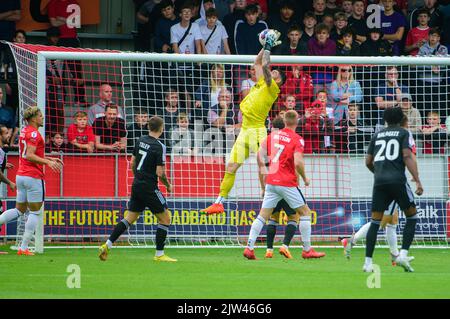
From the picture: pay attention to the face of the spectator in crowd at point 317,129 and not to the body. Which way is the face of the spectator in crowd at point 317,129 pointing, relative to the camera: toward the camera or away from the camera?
toward the camera

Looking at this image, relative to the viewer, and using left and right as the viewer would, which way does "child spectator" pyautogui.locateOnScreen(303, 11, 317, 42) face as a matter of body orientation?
facing the viewer

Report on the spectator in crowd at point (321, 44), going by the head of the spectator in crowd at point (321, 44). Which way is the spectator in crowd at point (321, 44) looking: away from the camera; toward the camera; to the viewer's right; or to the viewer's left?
toward the camera

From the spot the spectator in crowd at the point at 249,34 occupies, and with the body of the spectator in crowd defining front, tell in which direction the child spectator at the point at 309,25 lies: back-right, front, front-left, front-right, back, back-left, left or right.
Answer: left

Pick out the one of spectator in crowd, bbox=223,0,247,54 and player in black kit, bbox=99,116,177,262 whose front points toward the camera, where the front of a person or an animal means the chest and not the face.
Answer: the spectator in crowd

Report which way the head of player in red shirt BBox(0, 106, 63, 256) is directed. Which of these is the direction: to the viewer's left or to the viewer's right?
to the viewer's right

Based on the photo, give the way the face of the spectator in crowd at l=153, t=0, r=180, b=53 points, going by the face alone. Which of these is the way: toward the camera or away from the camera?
toward the camera

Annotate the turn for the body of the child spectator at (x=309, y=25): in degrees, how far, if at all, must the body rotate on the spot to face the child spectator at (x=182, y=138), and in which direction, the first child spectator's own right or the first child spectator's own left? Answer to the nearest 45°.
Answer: approximately 45° to the first child spectator's own right

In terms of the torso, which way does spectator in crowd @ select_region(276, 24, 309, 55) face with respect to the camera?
toward the camera

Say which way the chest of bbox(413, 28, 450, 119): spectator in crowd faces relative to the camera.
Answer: toward the camera

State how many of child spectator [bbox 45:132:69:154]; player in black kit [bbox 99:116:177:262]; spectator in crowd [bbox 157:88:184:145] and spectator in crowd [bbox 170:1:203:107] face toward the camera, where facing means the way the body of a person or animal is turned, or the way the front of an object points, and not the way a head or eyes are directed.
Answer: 3

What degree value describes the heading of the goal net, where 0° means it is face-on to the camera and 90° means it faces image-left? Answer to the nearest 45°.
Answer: approximately 0°

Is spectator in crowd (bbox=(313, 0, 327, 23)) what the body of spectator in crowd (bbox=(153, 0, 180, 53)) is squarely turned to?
no

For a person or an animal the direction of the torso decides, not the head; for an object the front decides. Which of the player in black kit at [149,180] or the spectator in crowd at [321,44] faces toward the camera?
the spectator in crowd

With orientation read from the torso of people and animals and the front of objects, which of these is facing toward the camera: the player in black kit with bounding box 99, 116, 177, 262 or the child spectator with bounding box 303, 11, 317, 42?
the child spectator
